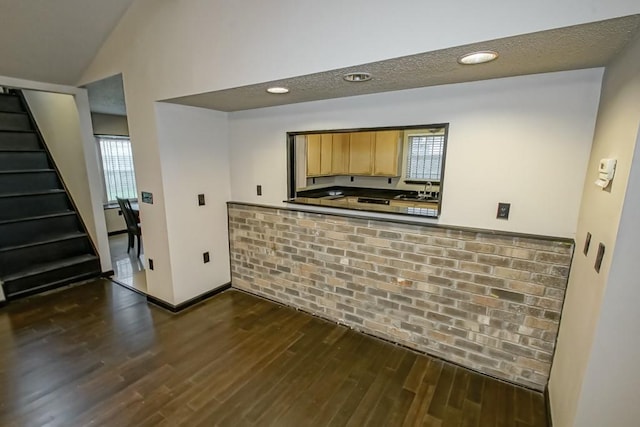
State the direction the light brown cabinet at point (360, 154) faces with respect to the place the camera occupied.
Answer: facing the viewer and to the left of the viewer

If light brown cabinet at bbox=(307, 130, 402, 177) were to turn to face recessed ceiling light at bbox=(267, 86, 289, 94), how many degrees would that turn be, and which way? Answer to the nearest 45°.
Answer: approximately 45° to its left

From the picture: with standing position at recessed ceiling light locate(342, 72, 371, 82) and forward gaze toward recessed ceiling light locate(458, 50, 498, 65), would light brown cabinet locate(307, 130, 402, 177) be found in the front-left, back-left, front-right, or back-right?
back-left

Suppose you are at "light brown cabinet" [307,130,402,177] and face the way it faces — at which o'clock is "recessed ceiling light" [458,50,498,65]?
The recessed ceiling light is roughly at 10 o'clock from the light brown cabinet.

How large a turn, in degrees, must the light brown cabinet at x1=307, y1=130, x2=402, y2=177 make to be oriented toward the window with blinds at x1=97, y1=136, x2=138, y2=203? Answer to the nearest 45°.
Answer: approximately 45° to its right

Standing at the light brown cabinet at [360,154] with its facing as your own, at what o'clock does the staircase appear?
The staircase is roughly at 1 o'clock from the light brown cabinet.
